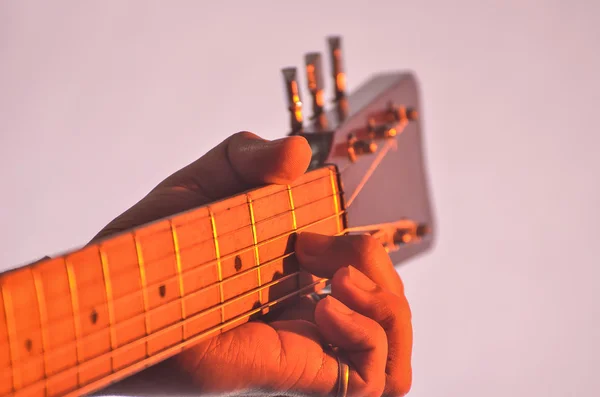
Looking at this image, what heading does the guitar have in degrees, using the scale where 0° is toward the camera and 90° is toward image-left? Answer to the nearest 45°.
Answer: approximately 315°
